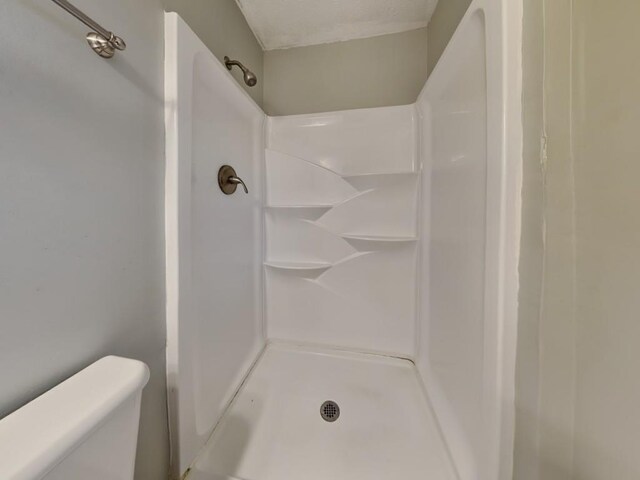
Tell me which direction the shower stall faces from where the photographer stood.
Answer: facing the viewer

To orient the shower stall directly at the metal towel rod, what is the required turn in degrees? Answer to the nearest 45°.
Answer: approximately 45° to its right

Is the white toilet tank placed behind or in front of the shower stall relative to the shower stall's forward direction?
in front
